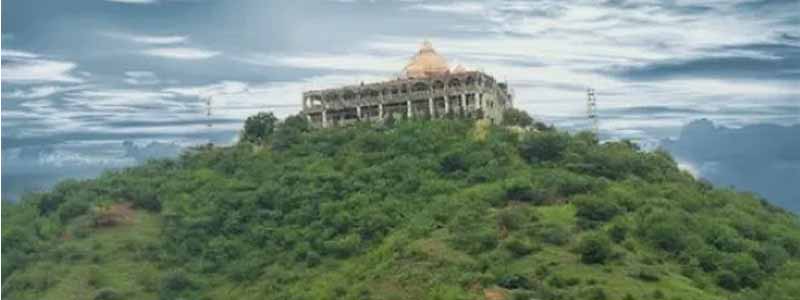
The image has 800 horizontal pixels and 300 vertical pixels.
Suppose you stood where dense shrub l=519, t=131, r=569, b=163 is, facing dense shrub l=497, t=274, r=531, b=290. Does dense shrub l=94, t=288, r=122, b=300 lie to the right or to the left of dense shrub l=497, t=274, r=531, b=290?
right

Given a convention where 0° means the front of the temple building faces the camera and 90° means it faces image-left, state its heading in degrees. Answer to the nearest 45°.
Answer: approximately 0°

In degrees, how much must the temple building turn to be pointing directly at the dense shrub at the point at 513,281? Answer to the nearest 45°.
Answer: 0° — it already faces it

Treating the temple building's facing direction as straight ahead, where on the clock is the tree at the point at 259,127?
The tree is roughly at 3 o'clock from the temple building.

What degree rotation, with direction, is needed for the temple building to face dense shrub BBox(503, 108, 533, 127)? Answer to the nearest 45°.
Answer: approximately 90° to its left
